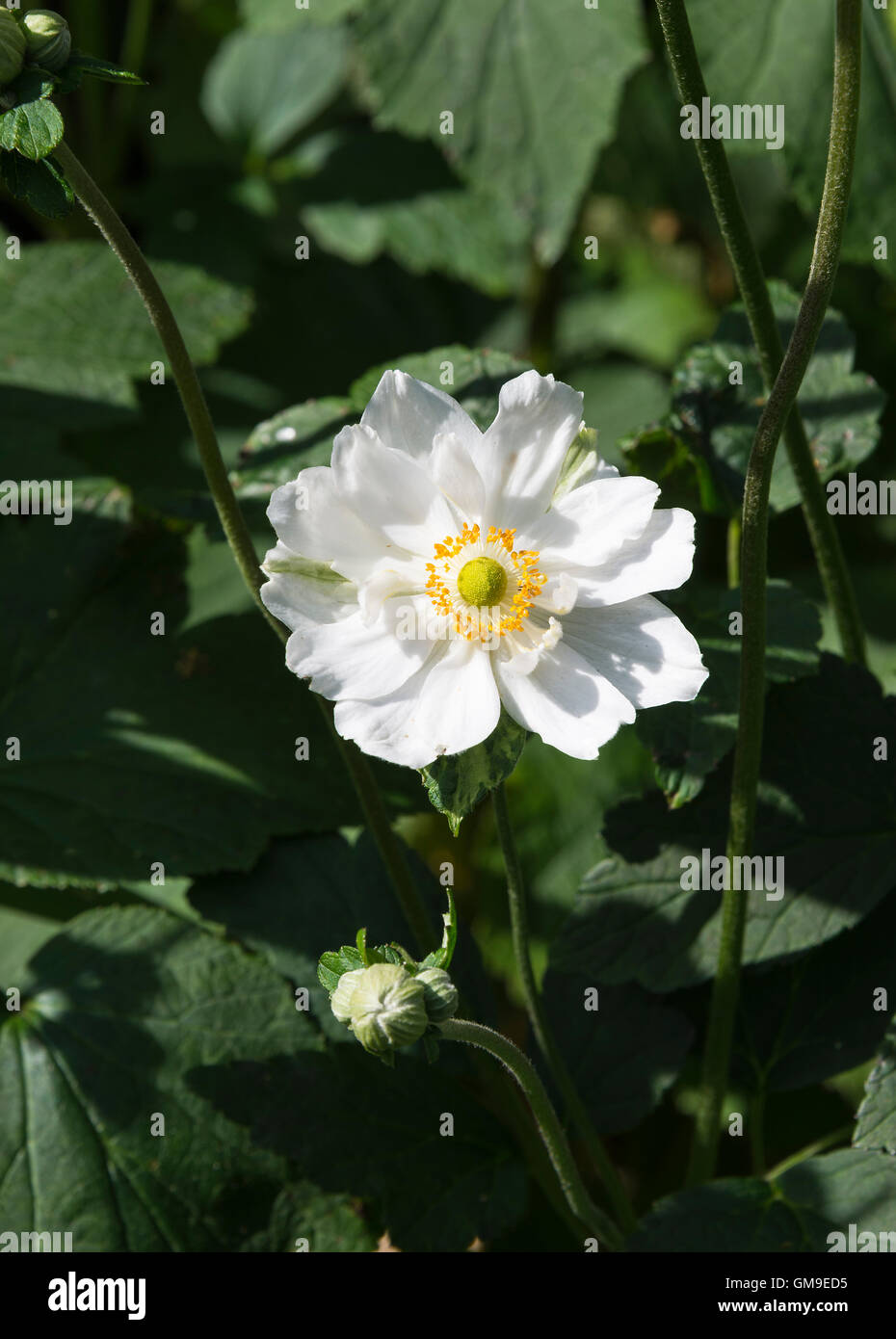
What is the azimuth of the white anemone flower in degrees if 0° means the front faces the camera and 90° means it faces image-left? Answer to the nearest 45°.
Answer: approximately 0°

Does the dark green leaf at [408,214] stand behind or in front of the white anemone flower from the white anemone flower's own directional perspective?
behind
